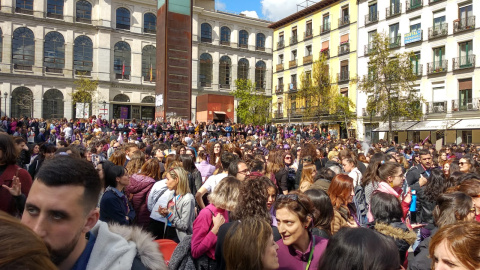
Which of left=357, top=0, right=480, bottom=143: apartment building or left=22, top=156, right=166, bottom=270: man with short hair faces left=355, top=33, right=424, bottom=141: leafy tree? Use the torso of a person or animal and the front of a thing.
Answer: the apartment building

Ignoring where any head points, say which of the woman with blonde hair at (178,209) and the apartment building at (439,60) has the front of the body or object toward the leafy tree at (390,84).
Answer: the apartment building

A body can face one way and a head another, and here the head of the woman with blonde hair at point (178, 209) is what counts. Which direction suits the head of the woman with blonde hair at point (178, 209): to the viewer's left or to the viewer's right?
to the viewer's left

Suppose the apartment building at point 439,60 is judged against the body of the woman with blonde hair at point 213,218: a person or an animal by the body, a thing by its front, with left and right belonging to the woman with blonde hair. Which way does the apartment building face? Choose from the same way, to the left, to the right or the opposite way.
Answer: the opposite way

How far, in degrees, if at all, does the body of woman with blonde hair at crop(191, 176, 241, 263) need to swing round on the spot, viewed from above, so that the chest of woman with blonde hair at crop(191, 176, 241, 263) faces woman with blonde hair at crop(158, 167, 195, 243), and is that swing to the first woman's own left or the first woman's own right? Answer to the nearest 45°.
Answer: approximately 90° to the first woman's own left
